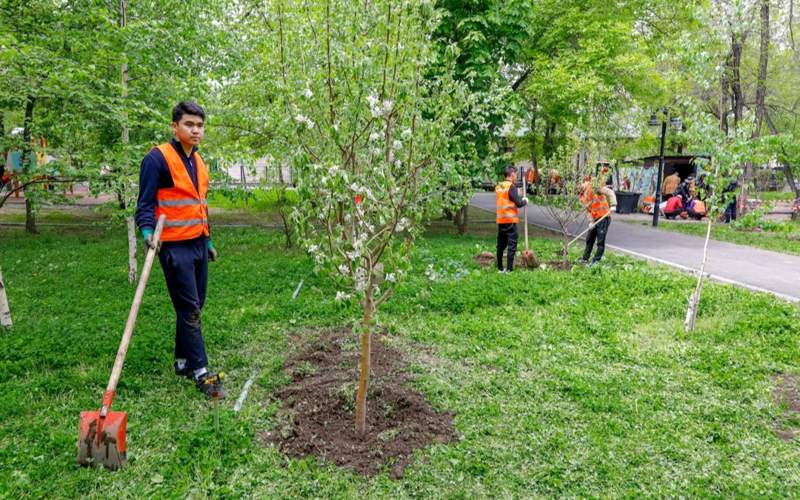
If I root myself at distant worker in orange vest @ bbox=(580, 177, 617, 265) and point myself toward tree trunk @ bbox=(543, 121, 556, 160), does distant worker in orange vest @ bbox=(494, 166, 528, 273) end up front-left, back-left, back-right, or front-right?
back-left

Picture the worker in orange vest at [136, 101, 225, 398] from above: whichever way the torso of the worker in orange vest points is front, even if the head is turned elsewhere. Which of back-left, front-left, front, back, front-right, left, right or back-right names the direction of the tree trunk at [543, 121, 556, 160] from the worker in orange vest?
left

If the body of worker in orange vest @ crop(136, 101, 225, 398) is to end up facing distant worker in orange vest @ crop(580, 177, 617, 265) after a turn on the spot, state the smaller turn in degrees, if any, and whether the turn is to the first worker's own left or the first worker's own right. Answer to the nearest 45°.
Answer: approximately 90° to the first worker's own left

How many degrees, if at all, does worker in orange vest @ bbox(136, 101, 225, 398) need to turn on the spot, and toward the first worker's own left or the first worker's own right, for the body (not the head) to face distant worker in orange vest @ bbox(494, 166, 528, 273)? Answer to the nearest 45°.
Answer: approximately 90° to the first worker's own left

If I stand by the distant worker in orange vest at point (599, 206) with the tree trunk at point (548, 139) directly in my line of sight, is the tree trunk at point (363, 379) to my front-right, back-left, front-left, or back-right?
back-left

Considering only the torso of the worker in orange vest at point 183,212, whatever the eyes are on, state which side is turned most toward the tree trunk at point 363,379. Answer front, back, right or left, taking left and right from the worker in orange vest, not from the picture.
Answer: front

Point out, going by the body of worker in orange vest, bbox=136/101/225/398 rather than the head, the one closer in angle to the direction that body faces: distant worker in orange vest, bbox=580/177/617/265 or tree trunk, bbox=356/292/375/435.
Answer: the tree trunk

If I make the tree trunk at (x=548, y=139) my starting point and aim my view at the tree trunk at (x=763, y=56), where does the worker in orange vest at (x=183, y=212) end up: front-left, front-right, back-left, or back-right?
back-right

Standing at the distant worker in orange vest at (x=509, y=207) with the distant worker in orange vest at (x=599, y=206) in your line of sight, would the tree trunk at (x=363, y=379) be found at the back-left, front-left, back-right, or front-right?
back-right

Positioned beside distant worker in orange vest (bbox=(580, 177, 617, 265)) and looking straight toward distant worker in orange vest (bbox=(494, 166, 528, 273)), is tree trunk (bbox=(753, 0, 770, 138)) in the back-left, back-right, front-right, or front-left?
back-right

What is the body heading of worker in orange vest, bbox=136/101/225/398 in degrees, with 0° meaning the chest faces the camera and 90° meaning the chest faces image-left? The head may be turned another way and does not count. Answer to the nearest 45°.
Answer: approximately 315°
